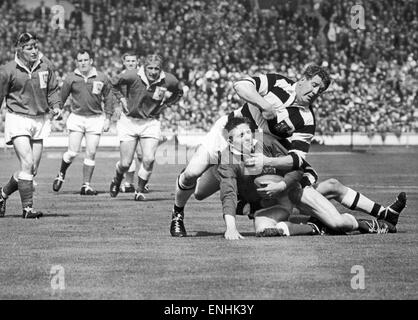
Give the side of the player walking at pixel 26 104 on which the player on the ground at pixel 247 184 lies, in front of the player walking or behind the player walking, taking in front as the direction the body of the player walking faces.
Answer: in front

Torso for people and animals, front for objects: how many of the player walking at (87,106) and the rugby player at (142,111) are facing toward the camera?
2

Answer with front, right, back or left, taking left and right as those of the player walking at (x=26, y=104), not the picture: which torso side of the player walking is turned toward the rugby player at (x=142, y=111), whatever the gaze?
left

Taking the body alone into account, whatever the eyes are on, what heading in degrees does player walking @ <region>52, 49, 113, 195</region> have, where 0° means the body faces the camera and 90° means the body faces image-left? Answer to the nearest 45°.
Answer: approximately 0°
